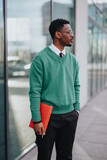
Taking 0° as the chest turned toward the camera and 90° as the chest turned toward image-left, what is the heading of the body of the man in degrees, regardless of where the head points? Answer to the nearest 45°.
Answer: approximately 315°

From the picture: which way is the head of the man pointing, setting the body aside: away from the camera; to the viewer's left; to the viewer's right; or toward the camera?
to the viewer's right
